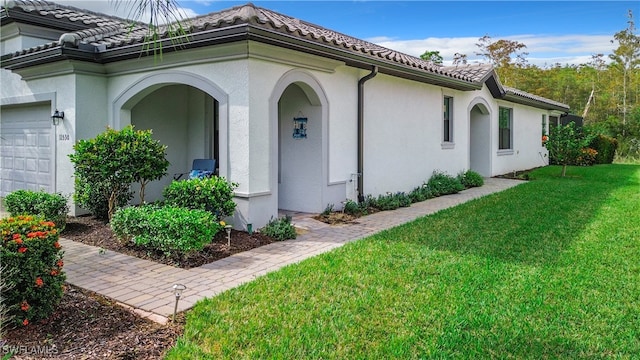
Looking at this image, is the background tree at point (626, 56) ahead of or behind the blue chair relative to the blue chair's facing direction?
behind
